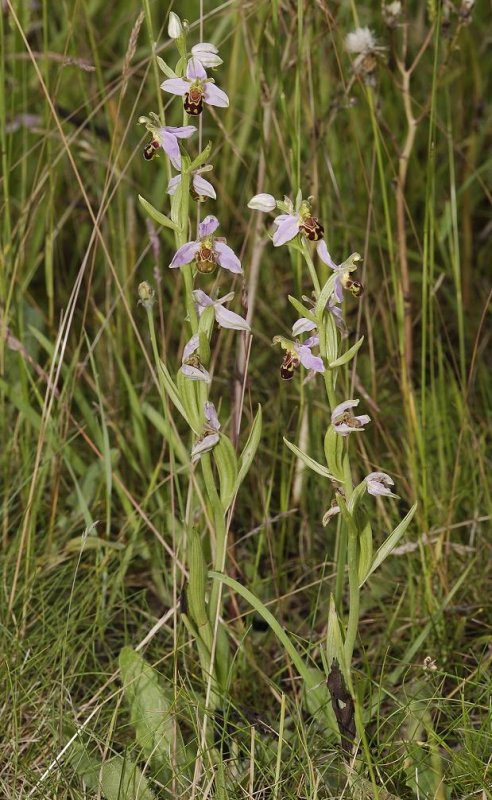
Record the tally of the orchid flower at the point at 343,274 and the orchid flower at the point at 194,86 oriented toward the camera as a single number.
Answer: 1

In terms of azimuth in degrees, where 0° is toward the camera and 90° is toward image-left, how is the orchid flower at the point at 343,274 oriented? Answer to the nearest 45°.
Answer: approximately 270°

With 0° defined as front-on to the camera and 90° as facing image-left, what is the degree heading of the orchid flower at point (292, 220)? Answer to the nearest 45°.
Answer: approximately 315°

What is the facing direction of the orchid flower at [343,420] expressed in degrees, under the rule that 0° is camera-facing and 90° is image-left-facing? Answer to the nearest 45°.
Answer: approximately 315°

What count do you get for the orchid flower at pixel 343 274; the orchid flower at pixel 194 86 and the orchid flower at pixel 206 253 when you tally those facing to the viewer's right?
1

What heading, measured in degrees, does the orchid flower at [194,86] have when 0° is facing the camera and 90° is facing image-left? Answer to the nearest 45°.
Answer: approximately 0°

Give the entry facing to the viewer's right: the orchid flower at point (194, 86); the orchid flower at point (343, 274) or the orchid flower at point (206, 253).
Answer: the orchid flower at point (343, 274)
